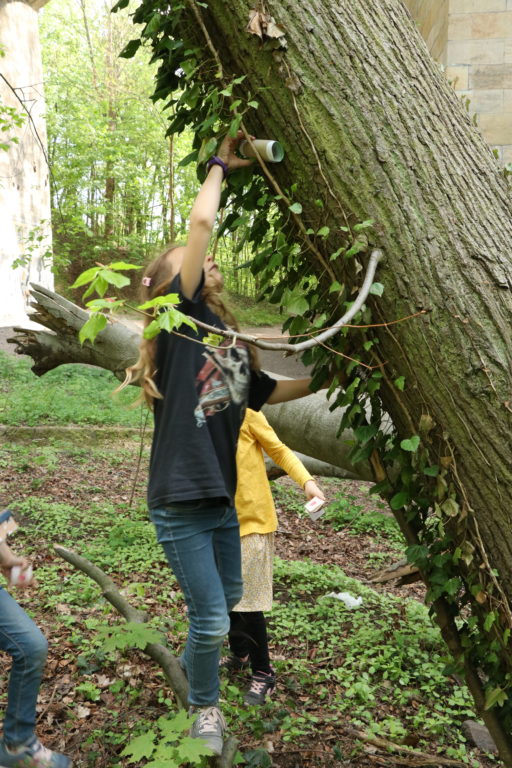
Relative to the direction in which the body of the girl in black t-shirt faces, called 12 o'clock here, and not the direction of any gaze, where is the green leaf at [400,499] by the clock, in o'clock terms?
The green leaf is roughly at 11 o'clock from the girl in black t-shirt.

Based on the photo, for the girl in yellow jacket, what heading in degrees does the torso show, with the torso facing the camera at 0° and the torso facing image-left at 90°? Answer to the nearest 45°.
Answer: approximately 45°

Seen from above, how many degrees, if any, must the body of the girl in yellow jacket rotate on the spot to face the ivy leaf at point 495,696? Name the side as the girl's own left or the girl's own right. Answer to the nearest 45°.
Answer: approximately 90° to the girl's own left

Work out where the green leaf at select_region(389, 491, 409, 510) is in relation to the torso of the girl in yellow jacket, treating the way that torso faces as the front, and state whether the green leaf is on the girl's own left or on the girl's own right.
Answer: on the girl's own left

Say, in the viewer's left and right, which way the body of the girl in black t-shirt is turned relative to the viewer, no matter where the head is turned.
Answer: facing the viewer and to the right of the viewer

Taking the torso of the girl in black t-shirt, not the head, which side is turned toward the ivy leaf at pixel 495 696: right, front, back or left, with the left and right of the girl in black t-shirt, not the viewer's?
front

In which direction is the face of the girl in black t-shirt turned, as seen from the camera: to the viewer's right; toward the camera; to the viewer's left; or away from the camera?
to the viewer's right

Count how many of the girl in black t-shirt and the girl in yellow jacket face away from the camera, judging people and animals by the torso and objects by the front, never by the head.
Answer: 0

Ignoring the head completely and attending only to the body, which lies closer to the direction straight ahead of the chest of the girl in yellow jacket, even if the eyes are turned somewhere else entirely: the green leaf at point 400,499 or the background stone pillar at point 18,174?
the green leaf

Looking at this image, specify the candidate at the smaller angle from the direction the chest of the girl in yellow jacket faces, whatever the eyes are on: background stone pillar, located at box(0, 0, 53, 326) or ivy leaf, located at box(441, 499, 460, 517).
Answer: the ivy leaf

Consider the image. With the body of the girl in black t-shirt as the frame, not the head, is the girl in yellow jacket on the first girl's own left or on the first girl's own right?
on the first girl's own left
